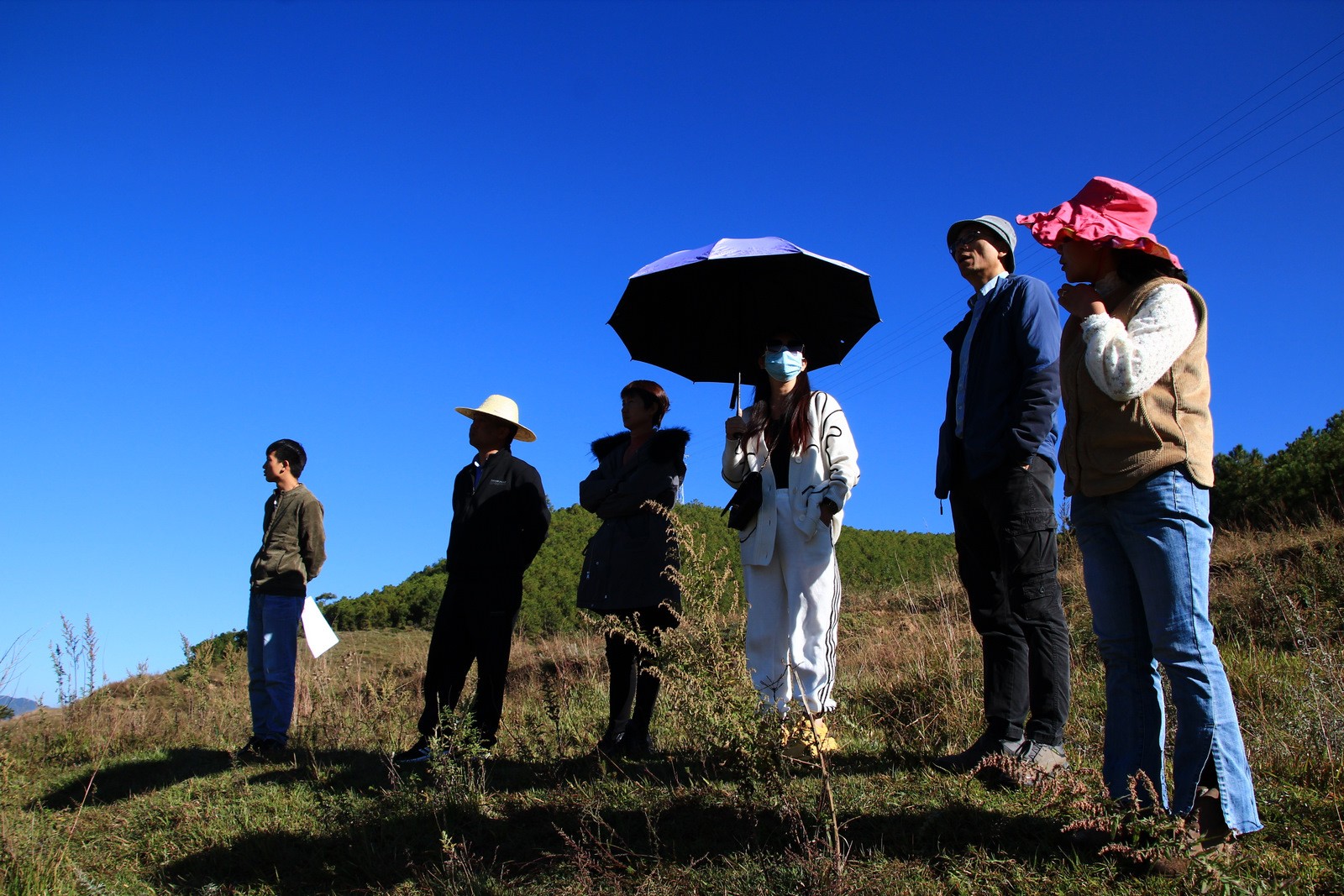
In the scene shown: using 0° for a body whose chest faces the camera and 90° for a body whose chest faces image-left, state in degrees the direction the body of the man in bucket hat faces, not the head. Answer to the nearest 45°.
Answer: approximately 45°

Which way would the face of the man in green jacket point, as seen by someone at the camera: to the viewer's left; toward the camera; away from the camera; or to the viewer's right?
to the viewer's left

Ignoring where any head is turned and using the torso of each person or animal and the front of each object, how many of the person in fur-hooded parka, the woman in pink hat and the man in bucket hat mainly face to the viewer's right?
0

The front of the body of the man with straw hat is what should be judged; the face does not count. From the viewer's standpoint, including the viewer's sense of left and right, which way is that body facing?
facing the viewer and to the left of the viewer

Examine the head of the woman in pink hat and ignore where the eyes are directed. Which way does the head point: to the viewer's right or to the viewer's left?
to the viewer's left

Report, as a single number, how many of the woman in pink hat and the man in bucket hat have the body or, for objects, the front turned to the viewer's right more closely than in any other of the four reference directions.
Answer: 0
